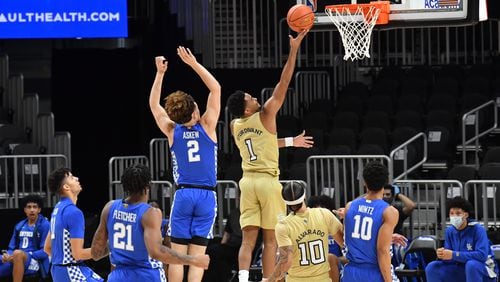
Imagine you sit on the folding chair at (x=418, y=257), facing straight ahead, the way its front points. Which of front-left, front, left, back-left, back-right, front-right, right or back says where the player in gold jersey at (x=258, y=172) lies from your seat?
front

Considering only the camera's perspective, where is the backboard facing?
facing the viewer and to the left of the viewer

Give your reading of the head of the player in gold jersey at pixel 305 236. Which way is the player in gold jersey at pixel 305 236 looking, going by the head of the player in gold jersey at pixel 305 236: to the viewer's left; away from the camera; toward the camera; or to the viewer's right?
away from the camera

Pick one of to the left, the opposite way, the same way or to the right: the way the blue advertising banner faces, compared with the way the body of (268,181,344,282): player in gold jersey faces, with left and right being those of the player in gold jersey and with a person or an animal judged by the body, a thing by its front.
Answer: the opposite way

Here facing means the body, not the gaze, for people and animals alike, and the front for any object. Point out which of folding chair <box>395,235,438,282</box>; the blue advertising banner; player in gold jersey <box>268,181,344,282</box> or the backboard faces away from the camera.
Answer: the player in gold jersey

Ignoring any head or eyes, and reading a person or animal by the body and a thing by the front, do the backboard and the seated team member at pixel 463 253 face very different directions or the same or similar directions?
same or similar directions

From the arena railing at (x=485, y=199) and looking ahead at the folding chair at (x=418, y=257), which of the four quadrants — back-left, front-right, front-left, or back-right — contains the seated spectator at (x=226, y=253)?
front-right

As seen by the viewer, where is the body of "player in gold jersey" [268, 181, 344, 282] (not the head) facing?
away from the camera

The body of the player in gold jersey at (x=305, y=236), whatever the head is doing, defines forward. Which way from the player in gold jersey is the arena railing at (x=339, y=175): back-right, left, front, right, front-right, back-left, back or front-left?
front

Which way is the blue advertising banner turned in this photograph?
toward the camera

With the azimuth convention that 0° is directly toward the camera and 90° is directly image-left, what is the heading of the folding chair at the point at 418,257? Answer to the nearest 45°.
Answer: approximately 45°

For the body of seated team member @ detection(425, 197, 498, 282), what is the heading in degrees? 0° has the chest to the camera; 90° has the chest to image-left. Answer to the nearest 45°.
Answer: approximately 45°
